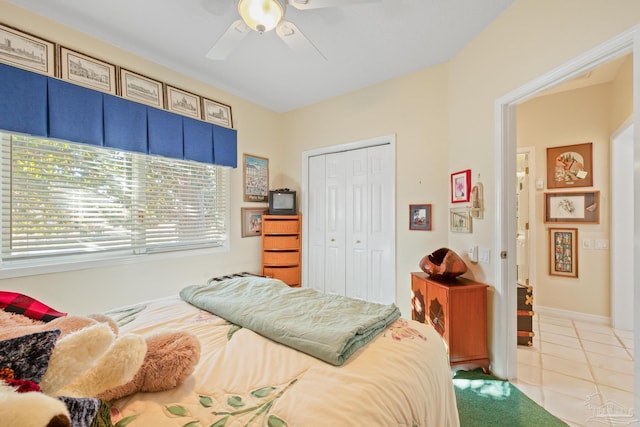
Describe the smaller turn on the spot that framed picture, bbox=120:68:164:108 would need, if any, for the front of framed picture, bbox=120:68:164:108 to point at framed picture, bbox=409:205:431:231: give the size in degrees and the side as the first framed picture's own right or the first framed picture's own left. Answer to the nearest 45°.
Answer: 0° — it already faces it

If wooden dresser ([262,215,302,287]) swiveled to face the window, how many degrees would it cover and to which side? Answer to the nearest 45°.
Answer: approximately 45° to its right

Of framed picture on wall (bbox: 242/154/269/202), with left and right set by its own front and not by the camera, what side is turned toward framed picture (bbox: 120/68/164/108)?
right

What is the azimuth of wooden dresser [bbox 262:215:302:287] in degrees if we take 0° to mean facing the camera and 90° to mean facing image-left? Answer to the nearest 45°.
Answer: approximately 0°

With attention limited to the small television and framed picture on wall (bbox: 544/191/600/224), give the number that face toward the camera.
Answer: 2

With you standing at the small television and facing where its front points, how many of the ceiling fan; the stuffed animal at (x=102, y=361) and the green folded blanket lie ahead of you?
3

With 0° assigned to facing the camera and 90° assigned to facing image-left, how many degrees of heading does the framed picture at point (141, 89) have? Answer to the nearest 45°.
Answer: approximately 315°
